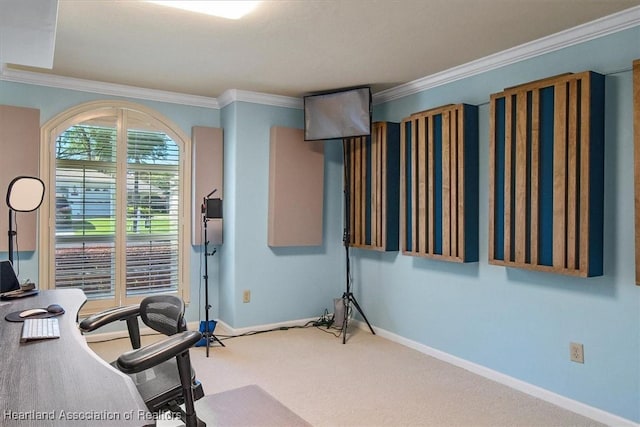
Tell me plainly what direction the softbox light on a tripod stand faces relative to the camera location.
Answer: facing the viewer and to the left of the viewer

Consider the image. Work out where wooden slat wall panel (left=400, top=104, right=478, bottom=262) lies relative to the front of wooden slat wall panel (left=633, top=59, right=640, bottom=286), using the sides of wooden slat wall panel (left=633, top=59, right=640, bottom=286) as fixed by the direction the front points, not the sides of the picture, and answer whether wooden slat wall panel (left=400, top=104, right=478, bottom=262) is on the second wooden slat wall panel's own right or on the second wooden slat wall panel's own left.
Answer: on the second wooden slat wall panel's own right

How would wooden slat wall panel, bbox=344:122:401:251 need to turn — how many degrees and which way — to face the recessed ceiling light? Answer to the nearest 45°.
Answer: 0° — it already faces it

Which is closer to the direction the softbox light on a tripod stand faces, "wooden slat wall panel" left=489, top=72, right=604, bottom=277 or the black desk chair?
the black desk chair

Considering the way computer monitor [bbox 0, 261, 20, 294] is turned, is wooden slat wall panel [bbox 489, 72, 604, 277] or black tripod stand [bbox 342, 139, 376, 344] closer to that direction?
the wooden slat wall panel

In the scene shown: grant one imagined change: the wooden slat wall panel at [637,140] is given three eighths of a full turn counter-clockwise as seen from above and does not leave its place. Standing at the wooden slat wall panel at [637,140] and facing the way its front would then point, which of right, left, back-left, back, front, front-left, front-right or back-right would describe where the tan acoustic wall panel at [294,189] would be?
back

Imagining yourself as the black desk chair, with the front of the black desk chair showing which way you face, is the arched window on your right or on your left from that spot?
on your right

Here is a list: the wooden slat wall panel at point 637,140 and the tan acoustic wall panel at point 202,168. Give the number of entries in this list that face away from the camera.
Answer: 0

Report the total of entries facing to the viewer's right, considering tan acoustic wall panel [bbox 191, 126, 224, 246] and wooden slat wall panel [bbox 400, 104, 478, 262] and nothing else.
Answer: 0

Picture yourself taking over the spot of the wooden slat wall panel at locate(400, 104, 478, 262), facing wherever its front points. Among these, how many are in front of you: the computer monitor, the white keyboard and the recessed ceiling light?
3

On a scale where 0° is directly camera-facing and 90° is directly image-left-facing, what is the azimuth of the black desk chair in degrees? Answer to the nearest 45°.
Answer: approximately 45°

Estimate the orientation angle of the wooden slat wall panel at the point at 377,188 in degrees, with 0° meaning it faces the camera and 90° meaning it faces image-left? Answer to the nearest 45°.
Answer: approximately 45°

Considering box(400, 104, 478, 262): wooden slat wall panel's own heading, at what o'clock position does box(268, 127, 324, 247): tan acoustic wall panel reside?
The tan acoustic wall panel is roughly at 2 o'clock from the wooden slat wall panel.
